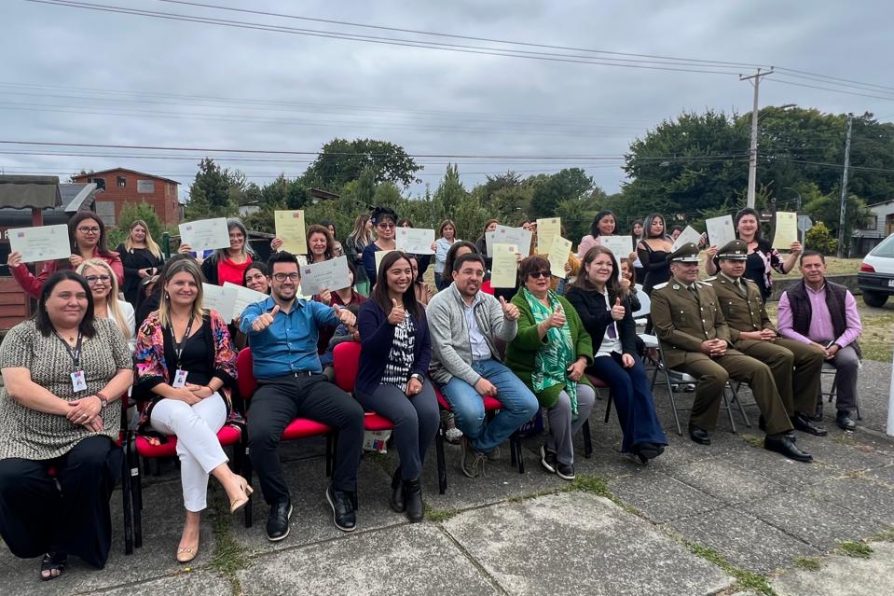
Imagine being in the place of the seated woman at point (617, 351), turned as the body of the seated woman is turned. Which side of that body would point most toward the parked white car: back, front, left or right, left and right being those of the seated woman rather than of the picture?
left

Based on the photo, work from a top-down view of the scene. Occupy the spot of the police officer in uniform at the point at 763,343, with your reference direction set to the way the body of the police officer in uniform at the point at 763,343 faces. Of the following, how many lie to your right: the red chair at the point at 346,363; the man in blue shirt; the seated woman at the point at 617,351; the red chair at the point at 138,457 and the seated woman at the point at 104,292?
5

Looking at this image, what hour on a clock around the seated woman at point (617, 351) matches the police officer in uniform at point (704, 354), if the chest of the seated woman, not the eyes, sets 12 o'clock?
The police officer in uniform is roughly at 9 o'clock from the seated woman.

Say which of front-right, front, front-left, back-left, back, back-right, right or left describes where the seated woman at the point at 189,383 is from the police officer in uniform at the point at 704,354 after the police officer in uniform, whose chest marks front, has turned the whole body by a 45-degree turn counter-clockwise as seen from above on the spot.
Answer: back-right

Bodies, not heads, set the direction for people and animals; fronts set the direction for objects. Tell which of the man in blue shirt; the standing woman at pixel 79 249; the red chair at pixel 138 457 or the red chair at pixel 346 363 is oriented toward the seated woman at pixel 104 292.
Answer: the standing woman

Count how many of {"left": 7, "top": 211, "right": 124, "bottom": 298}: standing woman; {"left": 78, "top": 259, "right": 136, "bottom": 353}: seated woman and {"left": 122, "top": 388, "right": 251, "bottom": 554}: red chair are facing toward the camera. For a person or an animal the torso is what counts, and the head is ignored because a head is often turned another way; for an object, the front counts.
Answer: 3

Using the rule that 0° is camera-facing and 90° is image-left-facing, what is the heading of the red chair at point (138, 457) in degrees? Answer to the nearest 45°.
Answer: approximately 0°

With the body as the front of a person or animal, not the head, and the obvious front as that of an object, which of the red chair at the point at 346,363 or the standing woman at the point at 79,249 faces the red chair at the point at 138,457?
the standing woman

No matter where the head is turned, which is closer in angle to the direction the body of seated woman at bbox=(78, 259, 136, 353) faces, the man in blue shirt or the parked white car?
the man in blue shirt

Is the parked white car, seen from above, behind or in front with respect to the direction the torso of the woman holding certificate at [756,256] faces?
behind

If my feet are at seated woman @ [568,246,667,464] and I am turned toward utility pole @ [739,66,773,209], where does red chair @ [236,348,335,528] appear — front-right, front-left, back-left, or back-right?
back-left
